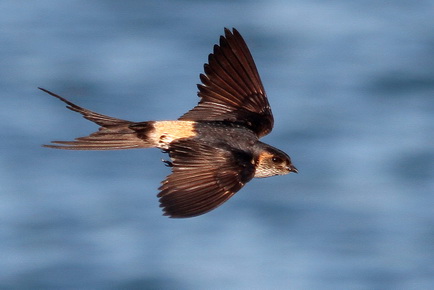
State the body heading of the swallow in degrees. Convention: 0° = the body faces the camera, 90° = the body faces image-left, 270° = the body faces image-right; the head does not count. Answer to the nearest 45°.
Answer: approximately 270°
